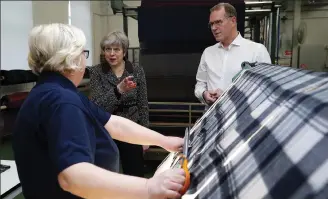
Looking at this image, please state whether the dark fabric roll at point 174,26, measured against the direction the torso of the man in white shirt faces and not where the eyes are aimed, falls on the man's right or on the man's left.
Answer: on the man's right

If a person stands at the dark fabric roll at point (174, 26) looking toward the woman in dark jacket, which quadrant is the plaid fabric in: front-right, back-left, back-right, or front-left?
front-left

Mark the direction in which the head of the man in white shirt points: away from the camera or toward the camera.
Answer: toward the camera

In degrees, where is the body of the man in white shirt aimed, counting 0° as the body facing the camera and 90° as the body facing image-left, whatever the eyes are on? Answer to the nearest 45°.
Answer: approximately 45°

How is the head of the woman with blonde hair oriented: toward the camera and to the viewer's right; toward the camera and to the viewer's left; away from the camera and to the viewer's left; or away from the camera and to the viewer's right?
away from the camera and to the viewer's right

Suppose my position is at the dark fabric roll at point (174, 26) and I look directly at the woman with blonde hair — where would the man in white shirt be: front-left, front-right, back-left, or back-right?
front-left

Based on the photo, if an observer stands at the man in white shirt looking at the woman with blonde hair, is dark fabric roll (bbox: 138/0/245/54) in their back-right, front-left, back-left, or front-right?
back-right
